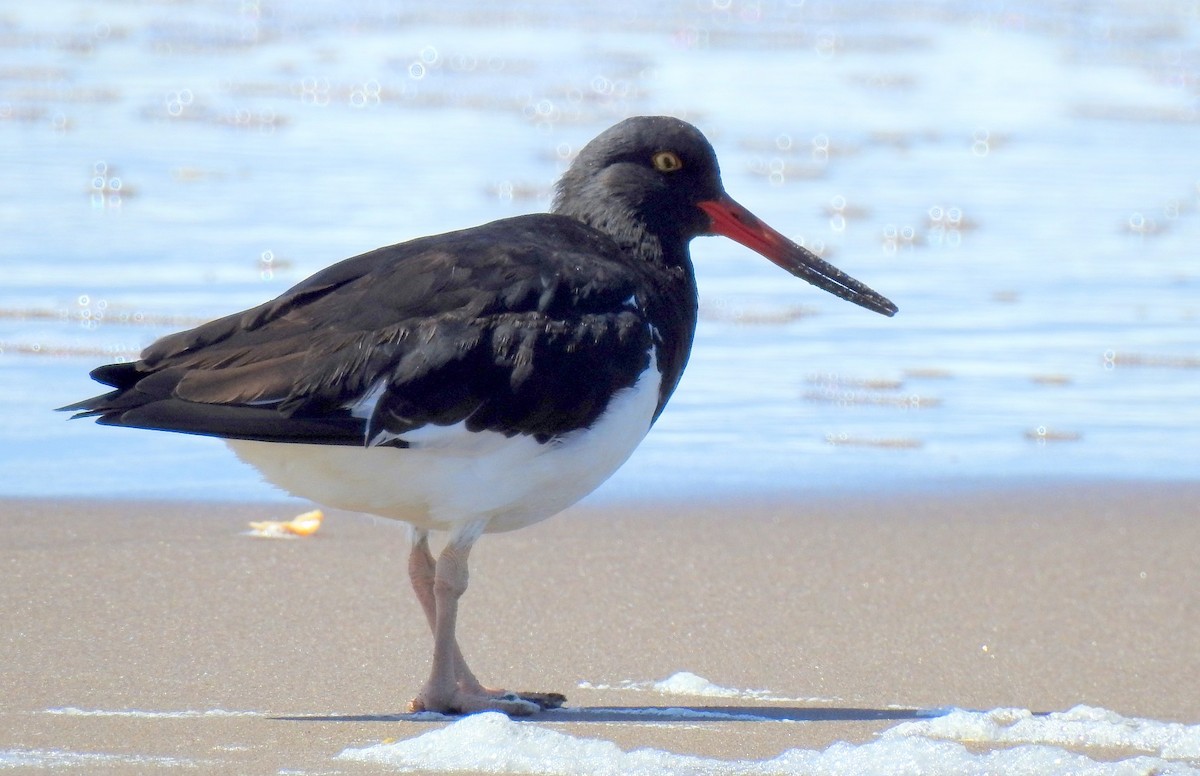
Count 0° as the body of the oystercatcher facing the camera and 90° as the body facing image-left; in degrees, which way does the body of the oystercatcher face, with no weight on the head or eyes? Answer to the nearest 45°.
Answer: approximately 270°
